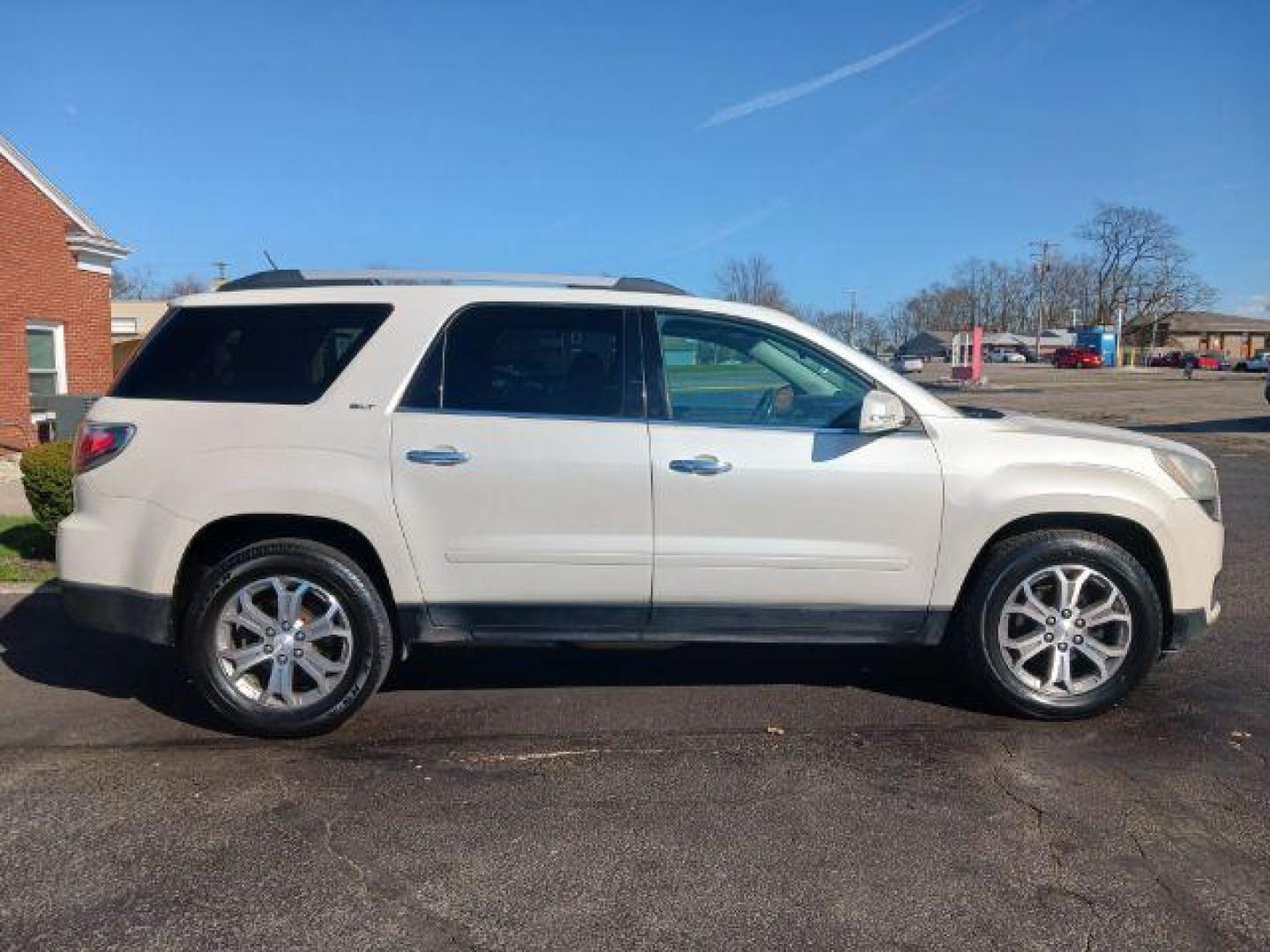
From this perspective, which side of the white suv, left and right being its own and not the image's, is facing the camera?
right

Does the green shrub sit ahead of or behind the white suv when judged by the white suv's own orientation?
behind

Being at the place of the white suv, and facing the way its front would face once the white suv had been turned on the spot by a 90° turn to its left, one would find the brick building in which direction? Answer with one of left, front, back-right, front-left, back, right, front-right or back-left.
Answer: front-left
